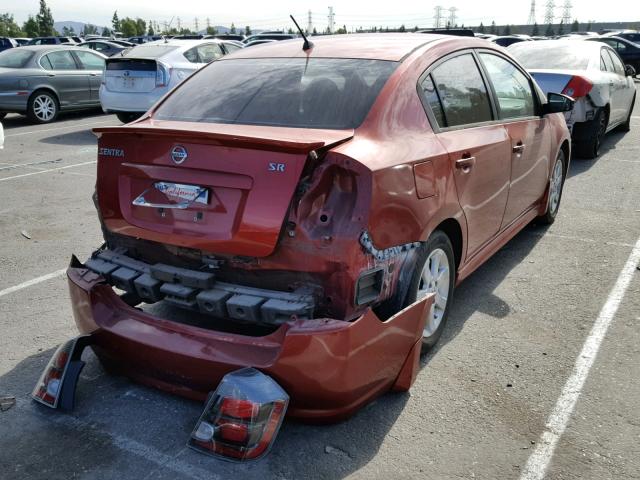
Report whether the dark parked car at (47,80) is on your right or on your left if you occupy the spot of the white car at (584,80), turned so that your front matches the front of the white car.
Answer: on your left

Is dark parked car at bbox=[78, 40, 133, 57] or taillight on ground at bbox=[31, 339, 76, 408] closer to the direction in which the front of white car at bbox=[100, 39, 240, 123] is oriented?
the dark parked car

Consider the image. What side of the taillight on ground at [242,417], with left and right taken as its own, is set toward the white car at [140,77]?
back

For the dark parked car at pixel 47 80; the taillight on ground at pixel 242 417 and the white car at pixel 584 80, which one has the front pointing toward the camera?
the taillight on ground

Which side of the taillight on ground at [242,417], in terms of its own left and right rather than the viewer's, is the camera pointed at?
front

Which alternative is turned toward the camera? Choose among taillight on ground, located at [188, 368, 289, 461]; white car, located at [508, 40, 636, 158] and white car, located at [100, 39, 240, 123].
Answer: the taillight on ground

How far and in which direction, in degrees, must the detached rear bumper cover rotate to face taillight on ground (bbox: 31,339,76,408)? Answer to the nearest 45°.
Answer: approximately 45° to its right

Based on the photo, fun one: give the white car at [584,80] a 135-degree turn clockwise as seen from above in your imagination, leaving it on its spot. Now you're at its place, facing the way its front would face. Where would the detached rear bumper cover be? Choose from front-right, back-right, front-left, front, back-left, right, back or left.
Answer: front

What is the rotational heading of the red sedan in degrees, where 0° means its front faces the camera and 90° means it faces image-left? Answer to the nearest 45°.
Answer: approximately 225°

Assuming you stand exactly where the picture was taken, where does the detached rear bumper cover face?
facing the viewer and to the left of the viewer

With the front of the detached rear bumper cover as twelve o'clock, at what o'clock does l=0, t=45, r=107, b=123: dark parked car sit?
The dark parked car is roughly at 4 o'clock from the detached rear bumper cover.

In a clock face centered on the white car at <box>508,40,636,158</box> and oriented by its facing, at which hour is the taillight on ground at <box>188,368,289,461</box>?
The taillight on ground is roughly at 5 o'clock from the white car.

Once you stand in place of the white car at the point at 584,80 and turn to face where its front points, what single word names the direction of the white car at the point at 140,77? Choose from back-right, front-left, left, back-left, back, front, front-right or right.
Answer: back-left

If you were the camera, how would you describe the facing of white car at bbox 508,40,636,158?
facing away from the viewer and to the right of the viewer
